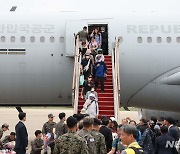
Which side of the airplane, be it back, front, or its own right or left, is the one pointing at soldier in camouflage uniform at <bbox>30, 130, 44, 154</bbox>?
left

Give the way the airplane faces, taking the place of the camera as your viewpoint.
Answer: facing to the left of the viewer

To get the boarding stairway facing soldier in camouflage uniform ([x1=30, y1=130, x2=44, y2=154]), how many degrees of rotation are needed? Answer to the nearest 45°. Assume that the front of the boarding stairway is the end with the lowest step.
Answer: approximately 45° to its right

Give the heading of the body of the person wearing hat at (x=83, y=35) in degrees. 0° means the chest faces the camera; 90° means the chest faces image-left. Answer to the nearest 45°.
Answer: approximately 315°

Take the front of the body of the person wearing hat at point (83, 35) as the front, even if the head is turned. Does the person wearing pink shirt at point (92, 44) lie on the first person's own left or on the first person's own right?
on the first person's own left

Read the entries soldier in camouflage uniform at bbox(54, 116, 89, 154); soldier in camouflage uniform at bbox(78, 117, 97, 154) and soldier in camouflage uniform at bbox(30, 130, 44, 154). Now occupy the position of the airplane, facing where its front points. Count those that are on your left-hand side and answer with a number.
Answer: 3

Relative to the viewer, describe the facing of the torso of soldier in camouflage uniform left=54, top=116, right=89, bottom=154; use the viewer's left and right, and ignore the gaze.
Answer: facing away from the viewer

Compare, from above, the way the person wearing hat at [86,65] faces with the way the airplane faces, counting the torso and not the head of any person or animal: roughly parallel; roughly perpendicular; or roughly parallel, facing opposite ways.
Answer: roughly perpendicular

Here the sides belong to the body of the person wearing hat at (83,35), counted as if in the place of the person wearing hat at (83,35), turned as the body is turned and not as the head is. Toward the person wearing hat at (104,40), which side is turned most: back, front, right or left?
left

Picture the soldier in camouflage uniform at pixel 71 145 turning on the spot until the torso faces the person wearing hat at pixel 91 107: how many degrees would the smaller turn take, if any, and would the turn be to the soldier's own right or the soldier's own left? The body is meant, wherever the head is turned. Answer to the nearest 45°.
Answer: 0° — they already face them

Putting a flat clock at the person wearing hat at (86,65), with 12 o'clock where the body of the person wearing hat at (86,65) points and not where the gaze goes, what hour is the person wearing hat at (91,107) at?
the person wearing hat at (91,107) is roughly at 12 o'clock from the person wearing hat at (86,65).

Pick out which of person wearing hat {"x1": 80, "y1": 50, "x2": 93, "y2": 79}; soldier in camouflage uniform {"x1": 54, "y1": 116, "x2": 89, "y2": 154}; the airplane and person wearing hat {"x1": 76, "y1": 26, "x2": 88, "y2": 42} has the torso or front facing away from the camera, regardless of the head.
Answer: the soldier in camouflage uniform
